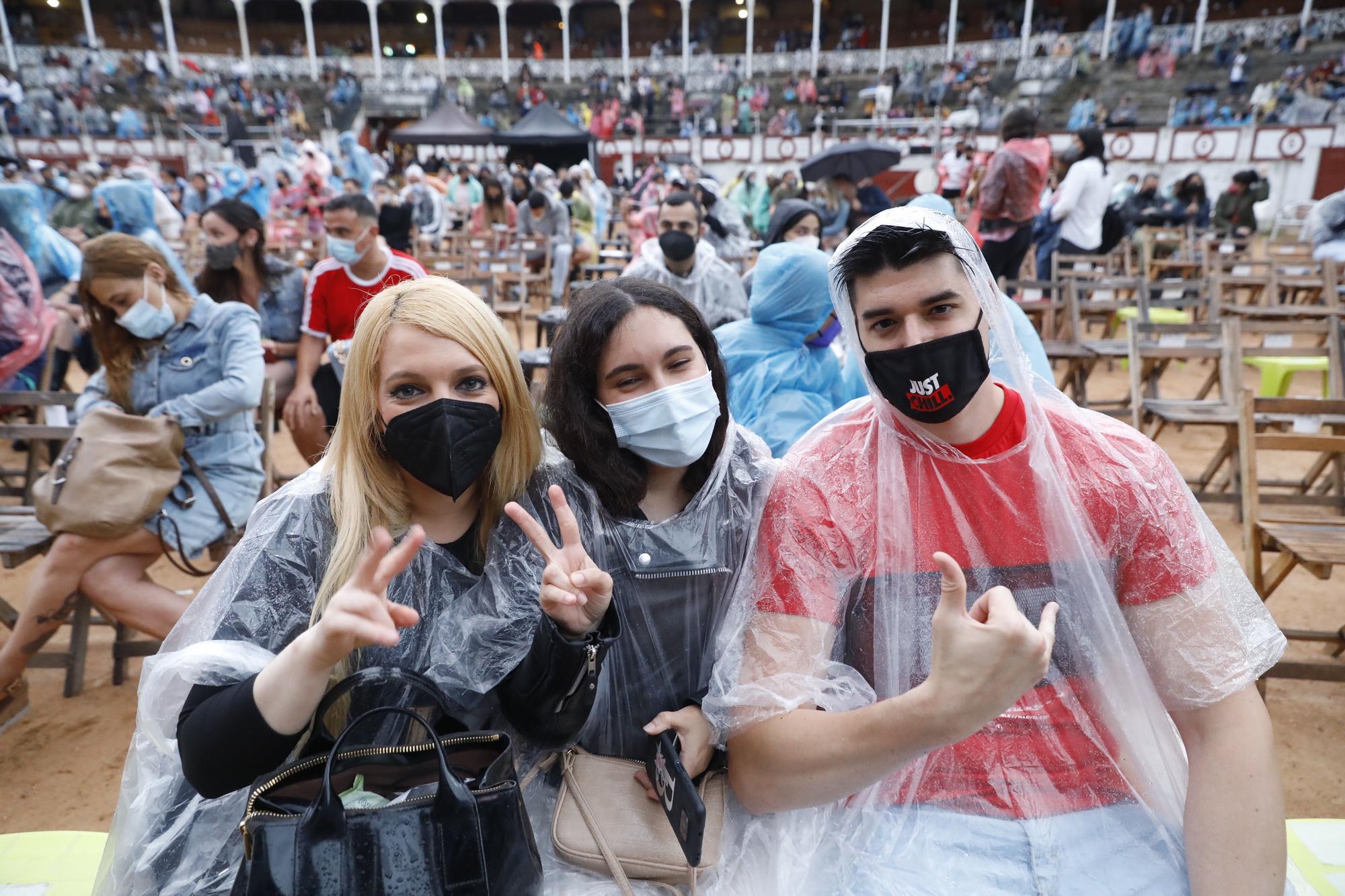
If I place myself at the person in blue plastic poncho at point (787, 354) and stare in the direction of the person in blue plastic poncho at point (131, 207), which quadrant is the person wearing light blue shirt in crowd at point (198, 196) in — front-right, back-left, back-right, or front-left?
front-right

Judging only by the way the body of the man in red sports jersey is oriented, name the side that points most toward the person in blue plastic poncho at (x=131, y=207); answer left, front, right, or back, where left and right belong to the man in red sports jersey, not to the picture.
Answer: right

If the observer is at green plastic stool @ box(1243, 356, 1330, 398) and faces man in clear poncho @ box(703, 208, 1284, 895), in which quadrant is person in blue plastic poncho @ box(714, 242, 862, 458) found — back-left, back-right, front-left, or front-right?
front-right

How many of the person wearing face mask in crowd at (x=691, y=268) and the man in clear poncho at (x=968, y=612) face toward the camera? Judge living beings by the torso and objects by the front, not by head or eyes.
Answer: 2

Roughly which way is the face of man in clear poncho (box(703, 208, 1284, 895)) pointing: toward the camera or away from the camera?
toward the camera

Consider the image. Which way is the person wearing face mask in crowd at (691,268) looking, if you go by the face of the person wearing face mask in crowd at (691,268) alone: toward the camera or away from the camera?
toward the camera

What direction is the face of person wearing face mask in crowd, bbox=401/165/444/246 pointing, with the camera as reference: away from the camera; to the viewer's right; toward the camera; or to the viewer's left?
toward the camera

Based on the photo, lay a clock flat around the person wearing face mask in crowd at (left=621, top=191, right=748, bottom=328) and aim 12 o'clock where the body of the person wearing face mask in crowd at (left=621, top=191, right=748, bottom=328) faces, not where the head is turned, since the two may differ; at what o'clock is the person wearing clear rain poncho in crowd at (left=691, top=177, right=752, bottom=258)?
the person wearing clear rain poncho in crowd at (left=691, top=177, right=752, bottom=258) is roughly at 6 o'clock from the person wearing face mask in crowd at (left=621, top=191, right=748, bottom=328).

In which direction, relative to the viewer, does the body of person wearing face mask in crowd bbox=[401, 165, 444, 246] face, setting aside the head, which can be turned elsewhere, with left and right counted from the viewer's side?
facing the viewer and to the left of the viewer

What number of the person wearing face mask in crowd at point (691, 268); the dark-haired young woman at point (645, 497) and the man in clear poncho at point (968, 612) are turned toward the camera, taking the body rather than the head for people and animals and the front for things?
3

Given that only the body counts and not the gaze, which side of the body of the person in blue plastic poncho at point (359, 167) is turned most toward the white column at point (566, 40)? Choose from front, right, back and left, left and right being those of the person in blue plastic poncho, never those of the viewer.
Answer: back

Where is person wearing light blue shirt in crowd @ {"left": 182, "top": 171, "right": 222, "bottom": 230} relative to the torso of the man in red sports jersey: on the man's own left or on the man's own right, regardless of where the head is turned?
on the man's own right

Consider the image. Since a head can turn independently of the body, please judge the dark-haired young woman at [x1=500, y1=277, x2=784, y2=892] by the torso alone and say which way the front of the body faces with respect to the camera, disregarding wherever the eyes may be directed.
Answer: toward the camera

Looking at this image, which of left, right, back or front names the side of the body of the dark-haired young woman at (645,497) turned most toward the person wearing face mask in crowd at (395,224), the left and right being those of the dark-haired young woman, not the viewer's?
back

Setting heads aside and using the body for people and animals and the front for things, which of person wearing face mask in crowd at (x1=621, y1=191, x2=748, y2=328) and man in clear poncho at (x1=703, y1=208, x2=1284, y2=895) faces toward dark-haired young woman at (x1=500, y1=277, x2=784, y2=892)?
the person wearing face mask in crowd
